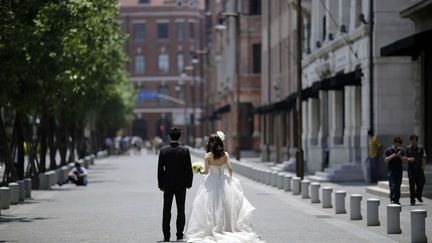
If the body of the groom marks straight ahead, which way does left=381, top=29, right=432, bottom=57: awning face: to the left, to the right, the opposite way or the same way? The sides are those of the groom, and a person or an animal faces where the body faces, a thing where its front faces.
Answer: to the left

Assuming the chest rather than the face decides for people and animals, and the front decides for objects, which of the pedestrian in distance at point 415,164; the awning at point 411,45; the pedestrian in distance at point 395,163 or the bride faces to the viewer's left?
the awning

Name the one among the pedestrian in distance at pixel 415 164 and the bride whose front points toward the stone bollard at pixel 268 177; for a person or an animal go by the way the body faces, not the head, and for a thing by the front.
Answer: the bride

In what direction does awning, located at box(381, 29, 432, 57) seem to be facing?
to the viewer's left

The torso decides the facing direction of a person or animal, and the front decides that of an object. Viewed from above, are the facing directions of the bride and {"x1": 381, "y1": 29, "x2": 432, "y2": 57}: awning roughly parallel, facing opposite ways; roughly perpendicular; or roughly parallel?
roughly perpendicular

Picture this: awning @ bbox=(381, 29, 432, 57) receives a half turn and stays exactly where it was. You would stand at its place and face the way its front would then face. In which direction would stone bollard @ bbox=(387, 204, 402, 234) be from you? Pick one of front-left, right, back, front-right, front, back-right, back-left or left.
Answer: right

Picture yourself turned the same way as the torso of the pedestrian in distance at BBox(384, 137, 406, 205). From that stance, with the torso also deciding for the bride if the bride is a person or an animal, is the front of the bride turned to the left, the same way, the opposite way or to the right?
the opposite way

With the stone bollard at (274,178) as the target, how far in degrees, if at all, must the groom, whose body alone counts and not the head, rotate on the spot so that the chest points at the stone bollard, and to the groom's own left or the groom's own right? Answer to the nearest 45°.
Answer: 0° — they already face it

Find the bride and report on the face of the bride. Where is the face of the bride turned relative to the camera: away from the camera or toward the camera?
away from the camera

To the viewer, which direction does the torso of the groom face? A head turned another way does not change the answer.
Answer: away from the camera

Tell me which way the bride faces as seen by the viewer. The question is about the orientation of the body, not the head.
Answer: away from the camera

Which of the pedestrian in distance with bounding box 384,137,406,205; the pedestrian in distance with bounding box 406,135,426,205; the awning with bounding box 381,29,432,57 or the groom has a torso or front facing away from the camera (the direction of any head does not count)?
the groom
